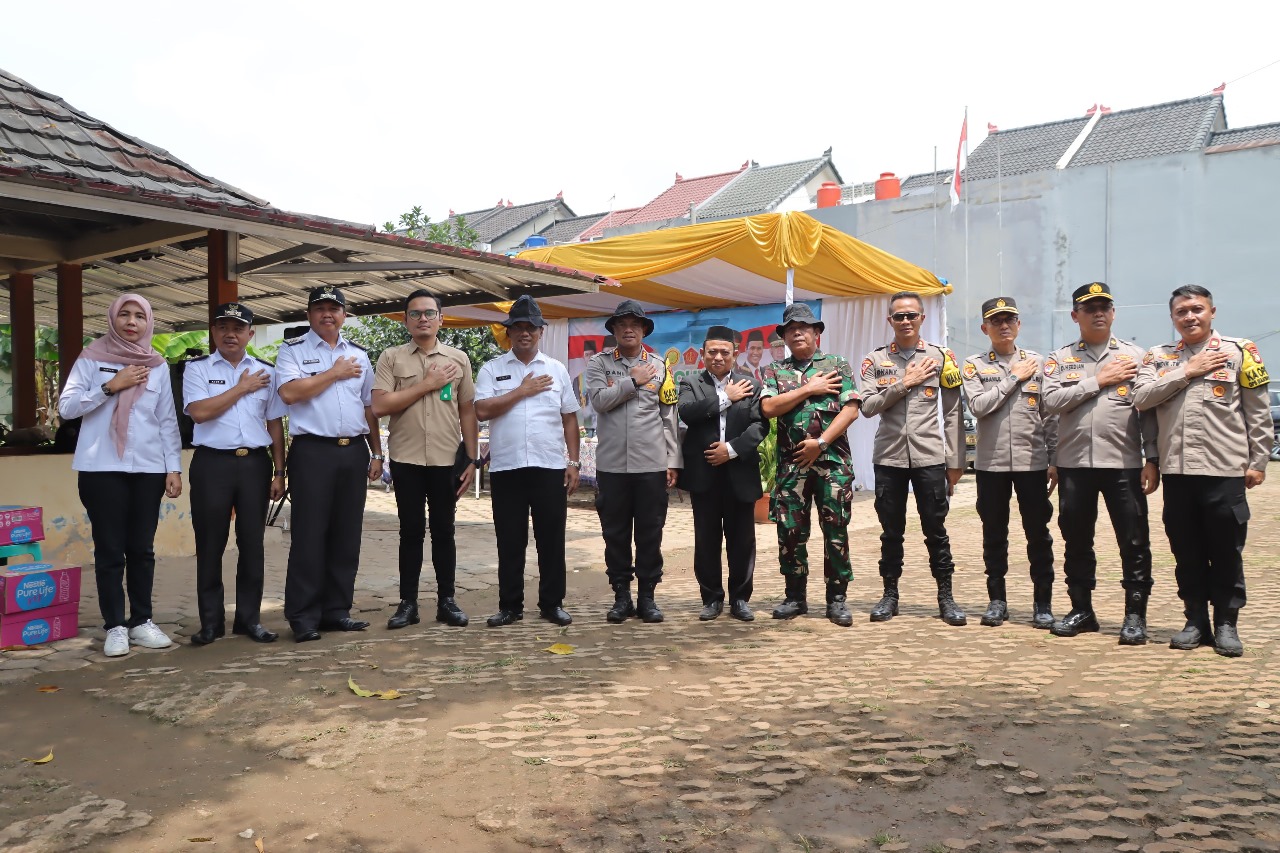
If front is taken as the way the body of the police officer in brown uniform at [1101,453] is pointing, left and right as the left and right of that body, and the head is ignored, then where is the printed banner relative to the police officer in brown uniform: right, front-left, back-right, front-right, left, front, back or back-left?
back-right

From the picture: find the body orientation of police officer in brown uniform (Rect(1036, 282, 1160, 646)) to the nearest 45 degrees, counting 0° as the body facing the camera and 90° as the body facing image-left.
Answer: approximately 0°

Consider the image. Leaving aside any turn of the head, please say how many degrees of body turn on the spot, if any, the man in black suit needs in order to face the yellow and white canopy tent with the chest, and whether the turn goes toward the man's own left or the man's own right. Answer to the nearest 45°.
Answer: approximately 180°

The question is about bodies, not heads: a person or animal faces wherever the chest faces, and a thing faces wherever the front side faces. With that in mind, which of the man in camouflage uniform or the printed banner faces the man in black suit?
the printed banner

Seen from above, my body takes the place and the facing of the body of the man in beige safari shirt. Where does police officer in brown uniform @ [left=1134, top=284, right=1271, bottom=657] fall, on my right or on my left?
on my left

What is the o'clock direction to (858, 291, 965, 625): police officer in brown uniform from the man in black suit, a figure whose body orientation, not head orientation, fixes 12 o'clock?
The police officer in brown uniform is roughly at 9 o'clock from the man in black suit.

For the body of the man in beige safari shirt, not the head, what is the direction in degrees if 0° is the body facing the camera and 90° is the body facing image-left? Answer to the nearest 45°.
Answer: approximately 0°
